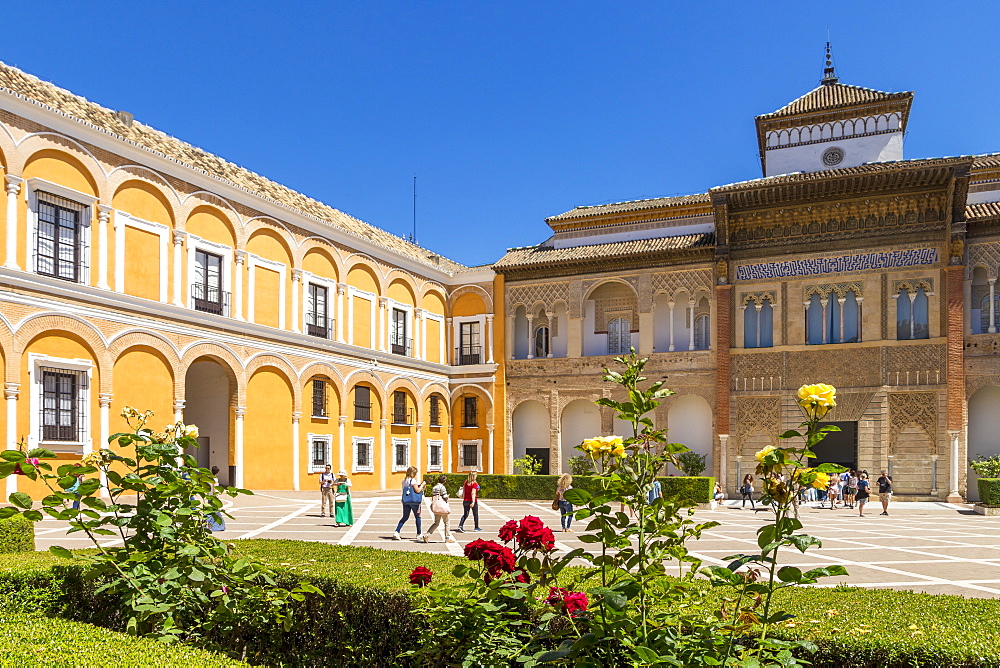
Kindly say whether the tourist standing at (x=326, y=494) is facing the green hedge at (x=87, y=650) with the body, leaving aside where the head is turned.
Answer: yes

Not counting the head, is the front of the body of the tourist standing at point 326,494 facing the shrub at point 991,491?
no

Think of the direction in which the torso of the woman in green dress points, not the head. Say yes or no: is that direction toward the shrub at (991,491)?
no

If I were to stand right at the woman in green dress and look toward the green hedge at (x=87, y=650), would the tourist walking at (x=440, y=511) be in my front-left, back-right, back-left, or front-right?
front-left

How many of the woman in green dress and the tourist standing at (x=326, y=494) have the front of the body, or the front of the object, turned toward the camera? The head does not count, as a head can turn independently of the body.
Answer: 2

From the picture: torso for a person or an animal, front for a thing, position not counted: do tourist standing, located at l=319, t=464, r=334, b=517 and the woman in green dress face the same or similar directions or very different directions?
same or similar directions

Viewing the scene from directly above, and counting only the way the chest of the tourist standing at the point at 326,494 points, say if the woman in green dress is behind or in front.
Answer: in front

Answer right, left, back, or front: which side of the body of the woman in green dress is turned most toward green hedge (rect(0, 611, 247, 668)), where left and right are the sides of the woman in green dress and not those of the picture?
front

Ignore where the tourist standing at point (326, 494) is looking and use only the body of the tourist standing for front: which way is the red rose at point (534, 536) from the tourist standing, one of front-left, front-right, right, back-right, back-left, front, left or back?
front

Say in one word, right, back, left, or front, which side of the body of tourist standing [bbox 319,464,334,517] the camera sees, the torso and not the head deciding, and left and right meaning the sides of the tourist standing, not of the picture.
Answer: front

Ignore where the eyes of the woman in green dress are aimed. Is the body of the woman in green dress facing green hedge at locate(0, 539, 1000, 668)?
yes

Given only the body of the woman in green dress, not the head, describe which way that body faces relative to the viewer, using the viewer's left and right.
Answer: facing the viewer
